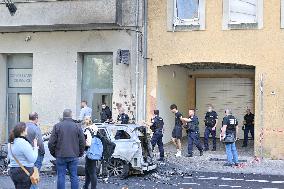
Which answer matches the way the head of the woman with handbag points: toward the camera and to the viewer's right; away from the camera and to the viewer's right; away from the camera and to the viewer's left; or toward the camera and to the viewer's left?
away from the camera and to the viewer's right

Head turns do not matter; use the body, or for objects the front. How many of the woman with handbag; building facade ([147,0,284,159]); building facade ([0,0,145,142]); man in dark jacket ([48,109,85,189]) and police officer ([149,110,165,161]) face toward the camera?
2

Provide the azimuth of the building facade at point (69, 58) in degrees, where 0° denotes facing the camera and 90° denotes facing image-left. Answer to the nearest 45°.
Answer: approximately 0°

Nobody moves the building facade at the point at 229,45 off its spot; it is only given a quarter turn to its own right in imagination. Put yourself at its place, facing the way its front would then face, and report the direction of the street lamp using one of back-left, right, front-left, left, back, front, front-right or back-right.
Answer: front

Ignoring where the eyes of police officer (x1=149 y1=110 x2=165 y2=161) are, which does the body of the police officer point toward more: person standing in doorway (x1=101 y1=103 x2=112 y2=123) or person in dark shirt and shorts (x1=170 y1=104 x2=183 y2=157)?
the person standing in doorway
